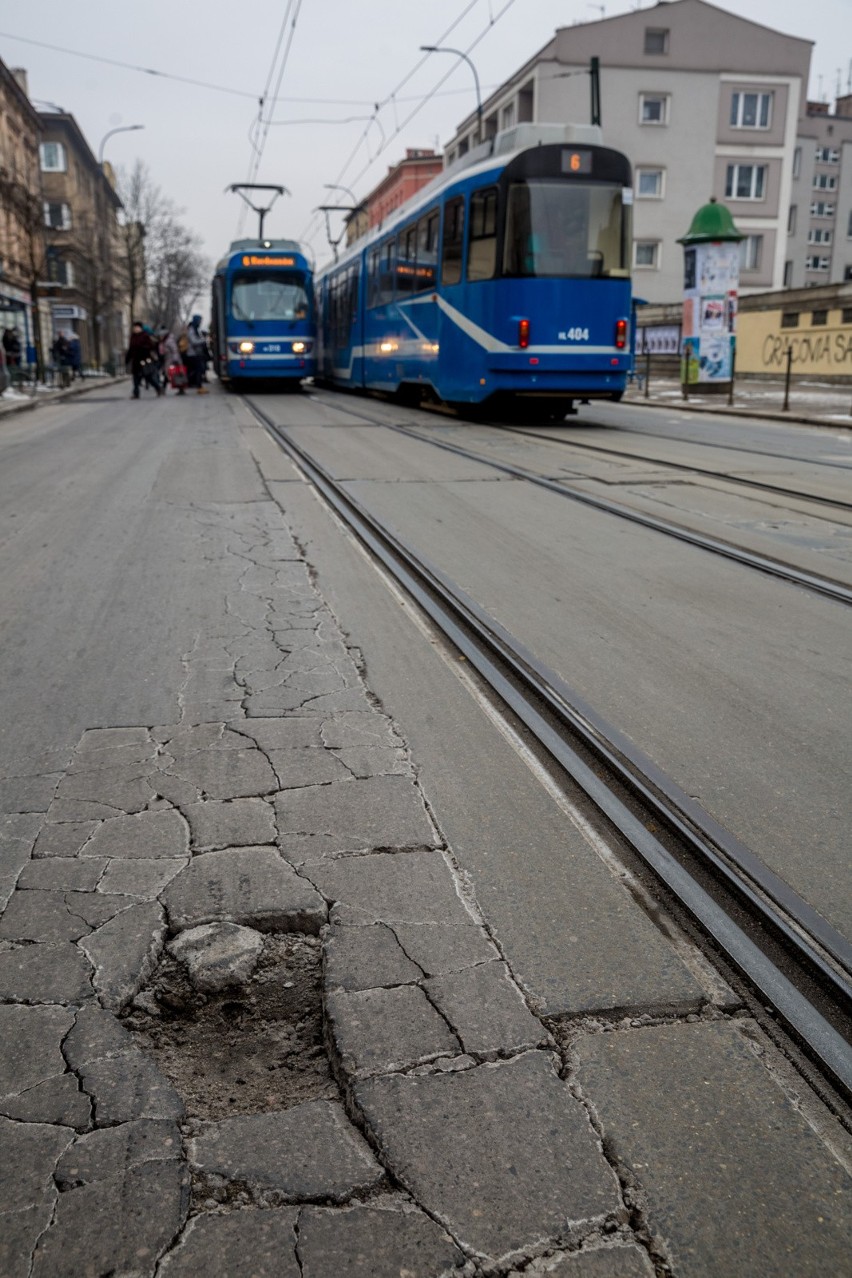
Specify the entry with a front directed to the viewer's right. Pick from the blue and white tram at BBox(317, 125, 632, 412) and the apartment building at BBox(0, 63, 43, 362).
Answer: the apartment building

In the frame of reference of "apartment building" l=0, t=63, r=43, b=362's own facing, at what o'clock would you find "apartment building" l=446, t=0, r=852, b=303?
"apartment building" l=446, t=0, r=852, b=303 is roughly at 12 o'clock from "apartment building" l=0, t=63, r=43, b=362.

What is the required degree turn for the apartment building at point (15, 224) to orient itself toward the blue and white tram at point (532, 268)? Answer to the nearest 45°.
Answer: approximately 90° to its right

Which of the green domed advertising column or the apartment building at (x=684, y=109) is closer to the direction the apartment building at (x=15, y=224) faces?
the apartment building

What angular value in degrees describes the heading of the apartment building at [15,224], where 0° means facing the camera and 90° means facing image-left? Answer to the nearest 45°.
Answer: approximately 270°

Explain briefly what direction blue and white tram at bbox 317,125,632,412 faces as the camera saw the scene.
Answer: facing away from the viewer and to the left of the viewer

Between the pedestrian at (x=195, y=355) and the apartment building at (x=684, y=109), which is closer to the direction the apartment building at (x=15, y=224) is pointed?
the apartment building
